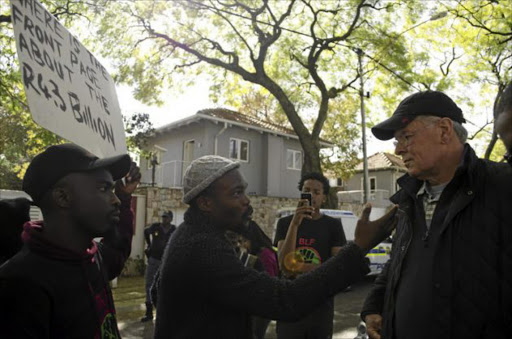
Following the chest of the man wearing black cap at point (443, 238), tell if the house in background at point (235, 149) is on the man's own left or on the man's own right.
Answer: on the man's own right

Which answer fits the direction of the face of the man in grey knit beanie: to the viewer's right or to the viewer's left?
to the viewer's right

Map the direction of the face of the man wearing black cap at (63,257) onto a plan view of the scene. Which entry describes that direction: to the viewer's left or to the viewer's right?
to the viewer's right

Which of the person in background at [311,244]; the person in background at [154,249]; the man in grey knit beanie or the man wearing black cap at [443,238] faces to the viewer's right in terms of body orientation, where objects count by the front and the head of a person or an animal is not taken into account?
the man in grey knit beanie

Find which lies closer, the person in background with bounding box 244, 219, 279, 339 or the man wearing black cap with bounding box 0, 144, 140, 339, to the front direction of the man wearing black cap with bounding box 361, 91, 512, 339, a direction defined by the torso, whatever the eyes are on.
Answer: the man wearing black cap

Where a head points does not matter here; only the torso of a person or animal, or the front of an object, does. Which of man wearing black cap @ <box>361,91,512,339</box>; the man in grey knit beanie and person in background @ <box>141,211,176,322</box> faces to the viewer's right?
the man in grey knit beanie

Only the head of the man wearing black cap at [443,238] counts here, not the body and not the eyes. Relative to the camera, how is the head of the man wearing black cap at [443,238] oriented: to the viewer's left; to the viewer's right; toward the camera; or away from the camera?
to the viewer's left

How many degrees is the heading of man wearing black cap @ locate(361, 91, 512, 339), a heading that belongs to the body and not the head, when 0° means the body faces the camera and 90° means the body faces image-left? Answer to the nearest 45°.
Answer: approximately 45°

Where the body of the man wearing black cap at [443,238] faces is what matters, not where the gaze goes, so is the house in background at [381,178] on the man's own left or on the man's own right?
on the man's own right

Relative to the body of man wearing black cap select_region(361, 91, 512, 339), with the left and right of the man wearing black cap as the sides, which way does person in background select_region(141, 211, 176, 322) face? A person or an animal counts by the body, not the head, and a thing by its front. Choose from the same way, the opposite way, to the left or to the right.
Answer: to the left

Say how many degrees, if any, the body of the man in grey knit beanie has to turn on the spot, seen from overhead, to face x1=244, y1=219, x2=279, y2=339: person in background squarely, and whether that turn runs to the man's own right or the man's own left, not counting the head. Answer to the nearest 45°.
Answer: approximately 90° to the man's own left

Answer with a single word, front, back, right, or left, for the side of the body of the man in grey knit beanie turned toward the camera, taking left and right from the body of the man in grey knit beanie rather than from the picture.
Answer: right

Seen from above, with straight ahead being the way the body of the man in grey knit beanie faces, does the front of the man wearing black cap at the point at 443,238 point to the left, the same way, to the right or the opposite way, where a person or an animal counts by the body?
the opposite way
